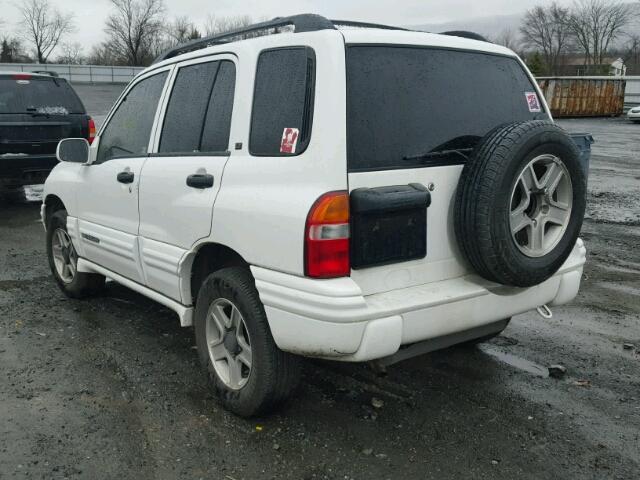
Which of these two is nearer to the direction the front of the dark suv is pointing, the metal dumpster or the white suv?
the metal dumpster

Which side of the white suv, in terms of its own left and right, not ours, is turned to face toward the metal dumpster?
right

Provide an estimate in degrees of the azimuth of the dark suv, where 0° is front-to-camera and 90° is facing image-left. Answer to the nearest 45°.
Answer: approximately 180°

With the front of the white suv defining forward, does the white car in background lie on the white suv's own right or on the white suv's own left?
on the white suv's own right

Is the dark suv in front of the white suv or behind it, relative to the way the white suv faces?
in front

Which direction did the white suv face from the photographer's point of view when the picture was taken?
facing away from the viewer and to the left of the viewer

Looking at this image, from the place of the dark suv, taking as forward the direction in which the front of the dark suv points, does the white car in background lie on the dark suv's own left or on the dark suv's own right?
on the dark suv's own right

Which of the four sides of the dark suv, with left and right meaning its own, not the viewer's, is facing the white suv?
back

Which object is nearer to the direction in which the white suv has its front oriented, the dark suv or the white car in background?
the dark suv

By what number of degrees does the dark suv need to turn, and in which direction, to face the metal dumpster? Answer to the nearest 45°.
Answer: approximately 45° to its right

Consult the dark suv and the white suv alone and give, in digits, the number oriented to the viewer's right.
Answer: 0
